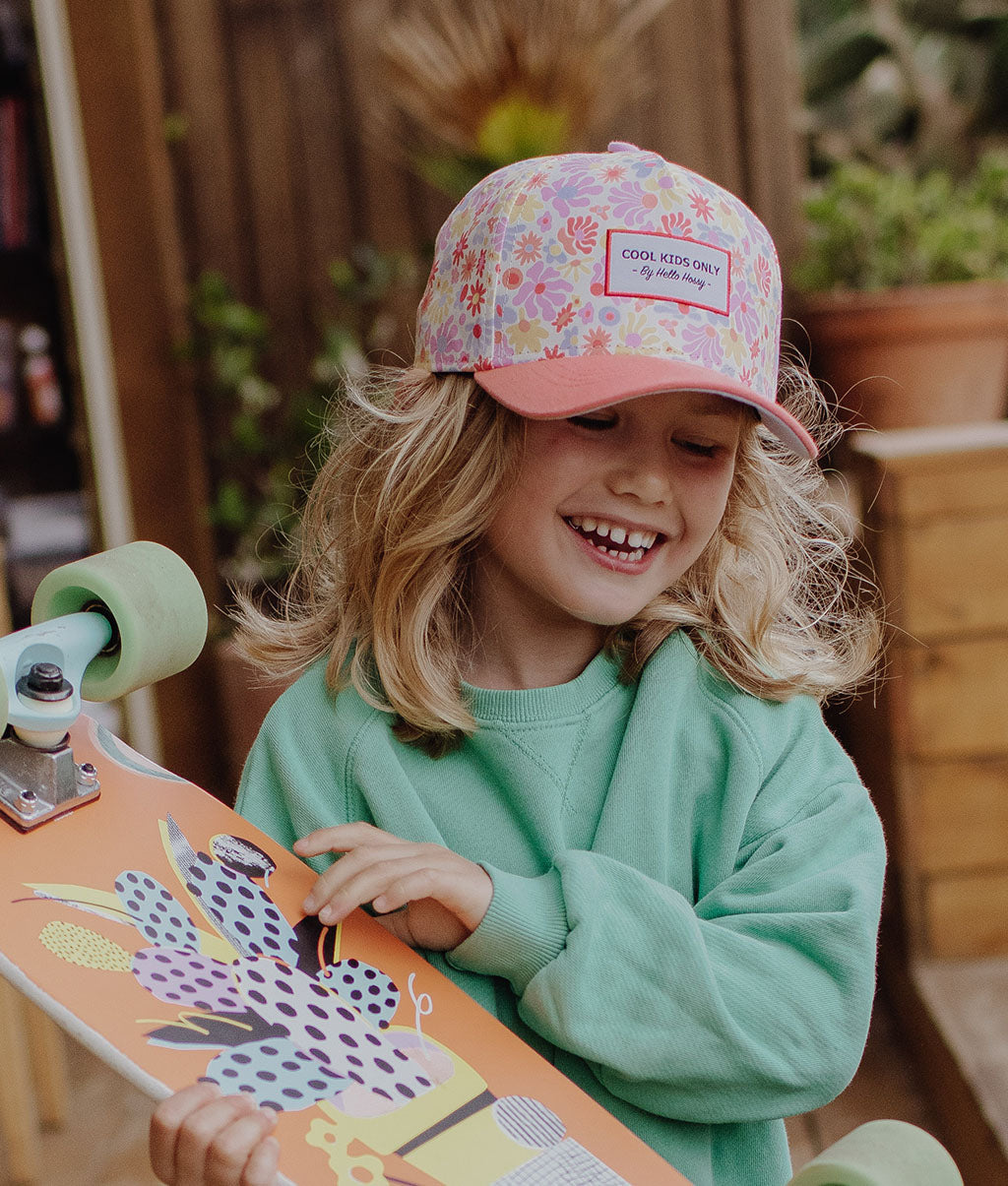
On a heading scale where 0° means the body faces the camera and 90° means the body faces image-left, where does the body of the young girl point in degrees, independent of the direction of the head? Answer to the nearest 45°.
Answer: approximately 0°

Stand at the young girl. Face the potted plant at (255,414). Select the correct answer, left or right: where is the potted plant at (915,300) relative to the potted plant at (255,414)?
right

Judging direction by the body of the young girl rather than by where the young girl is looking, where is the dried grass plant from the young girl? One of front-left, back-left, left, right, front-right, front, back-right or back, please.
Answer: back

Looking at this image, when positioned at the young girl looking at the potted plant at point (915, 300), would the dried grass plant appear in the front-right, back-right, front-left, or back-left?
front-left

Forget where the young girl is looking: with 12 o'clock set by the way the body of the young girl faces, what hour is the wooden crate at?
The wooden crate is roughly at 7 o'clock from the young girl.

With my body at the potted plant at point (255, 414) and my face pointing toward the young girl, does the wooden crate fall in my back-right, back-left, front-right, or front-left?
front-left
